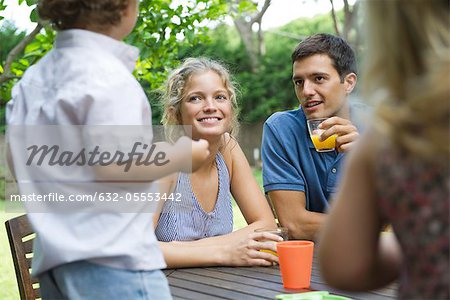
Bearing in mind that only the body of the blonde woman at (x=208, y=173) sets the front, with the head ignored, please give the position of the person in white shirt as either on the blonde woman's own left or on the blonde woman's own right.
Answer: on the blonde woman's own right

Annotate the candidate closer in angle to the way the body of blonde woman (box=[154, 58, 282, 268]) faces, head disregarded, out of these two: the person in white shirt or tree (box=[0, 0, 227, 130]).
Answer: the person in white shirt

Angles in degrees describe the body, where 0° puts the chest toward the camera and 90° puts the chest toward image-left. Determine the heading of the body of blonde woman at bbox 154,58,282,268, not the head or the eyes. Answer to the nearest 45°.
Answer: approximately 315°

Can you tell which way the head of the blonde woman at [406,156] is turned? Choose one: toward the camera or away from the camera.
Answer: away from the camera

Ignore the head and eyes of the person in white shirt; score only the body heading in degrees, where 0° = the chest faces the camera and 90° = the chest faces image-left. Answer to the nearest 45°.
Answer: approximately 225°
